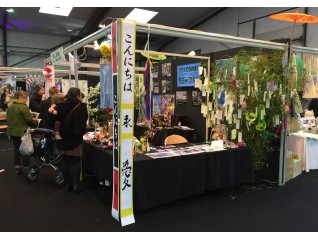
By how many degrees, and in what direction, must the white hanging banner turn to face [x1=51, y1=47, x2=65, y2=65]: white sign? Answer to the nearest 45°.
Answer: approximately 135° to its right

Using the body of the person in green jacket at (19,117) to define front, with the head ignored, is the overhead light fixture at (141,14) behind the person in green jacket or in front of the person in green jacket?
in front

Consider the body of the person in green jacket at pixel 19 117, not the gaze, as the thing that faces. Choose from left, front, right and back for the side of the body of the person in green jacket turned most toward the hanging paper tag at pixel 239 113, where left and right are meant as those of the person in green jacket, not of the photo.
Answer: right

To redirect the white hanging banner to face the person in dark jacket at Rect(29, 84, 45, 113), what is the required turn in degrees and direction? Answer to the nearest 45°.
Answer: approximately 135° to its right

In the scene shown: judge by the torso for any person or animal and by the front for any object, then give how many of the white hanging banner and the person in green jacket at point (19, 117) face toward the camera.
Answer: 1

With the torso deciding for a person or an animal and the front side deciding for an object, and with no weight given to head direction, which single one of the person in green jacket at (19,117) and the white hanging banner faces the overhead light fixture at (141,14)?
the person in green jacket

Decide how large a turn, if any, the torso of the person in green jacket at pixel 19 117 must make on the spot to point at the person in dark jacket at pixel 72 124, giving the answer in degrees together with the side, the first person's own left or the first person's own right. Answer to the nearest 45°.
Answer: approximately 90° to the first person's own right

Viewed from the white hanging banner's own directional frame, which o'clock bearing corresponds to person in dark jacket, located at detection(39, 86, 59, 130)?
The person in dark jacket is roughly at 5 o'clock from the white hanging banner.

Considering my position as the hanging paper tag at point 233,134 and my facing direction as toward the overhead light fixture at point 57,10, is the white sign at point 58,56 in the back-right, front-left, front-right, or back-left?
front-left

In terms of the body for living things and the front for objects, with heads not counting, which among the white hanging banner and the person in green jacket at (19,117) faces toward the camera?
the white hanging banner

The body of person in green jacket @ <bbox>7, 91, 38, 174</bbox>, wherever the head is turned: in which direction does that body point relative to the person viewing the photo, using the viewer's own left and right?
facing away from the viewer and to the right of the viewer

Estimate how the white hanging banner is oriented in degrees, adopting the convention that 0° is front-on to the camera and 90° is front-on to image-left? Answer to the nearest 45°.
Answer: approximately 0°

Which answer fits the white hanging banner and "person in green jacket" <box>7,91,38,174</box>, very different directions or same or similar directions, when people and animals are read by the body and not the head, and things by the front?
very different directions

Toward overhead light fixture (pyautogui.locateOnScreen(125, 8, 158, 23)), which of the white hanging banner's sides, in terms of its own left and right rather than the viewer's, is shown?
back
